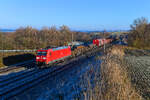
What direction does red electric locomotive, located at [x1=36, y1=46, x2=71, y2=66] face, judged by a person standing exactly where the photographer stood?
facing the viewer and to the left of the viewer
